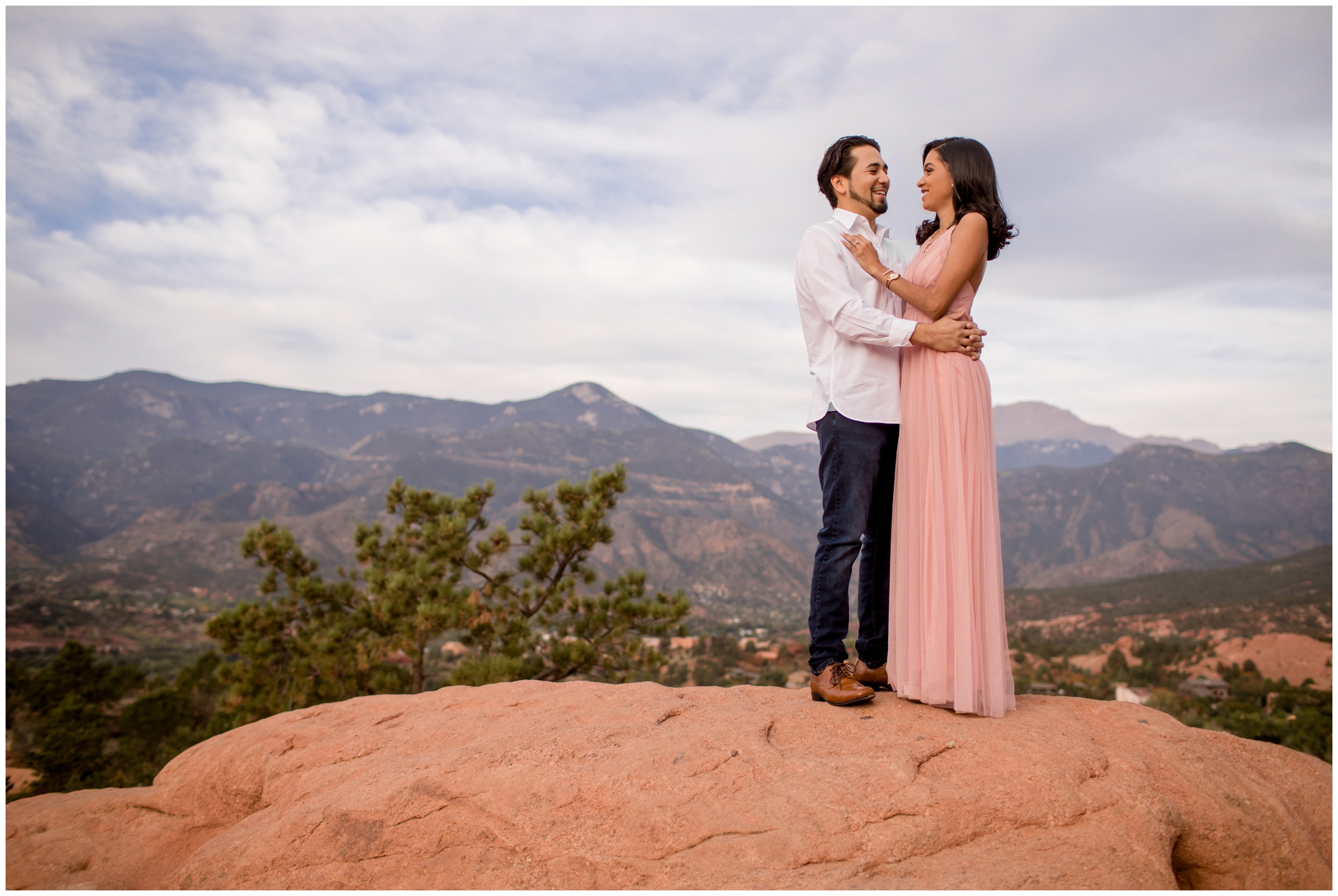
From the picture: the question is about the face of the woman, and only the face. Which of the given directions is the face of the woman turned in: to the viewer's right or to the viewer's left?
to the viewer's left

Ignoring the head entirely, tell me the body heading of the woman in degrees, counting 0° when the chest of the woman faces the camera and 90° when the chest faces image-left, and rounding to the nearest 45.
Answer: approximately 90°

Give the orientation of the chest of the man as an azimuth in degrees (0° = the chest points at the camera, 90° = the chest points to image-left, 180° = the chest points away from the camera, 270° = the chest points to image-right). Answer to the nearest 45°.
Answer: approximately 270°

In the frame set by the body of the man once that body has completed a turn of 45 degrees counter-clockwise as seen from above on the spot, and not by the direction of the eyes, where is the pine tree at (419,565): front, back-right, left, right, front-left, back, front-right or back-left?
left

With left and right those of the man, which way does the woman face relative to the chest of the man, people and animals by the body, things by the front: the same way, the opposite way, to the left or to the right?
the opposite way

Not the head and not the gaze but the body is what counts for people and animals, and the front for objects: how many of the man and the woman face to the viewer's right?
1
